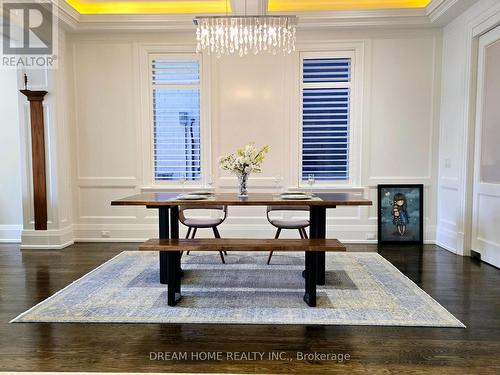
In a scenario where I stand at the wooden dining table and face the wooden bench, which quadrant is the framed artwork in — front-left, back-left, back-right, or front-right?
back-left

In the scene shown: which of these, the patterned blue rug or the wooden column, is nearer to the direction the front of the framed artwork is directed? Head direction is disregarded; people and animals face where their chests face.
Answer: the patterned blue rug

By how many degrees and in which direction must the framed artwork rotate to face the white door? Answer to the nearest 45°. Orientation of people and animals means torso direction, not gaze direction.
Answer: approximately 45° to its left

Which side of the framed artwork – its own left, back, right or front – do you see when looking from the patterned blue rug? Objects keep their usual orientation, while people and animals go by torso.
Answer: front

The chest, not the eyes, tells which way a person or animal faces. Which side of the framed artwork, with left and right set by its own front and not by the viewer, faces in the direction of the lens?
front

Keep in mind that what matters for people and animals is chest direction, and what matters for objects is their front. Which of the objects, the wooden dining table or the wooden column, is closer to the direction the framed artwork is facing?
the wooden dining table

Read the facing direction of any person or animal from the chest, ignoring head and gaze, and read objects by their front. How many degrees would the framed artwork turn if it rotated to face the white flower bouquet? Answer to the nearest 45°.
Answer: approximately 45° to its right
